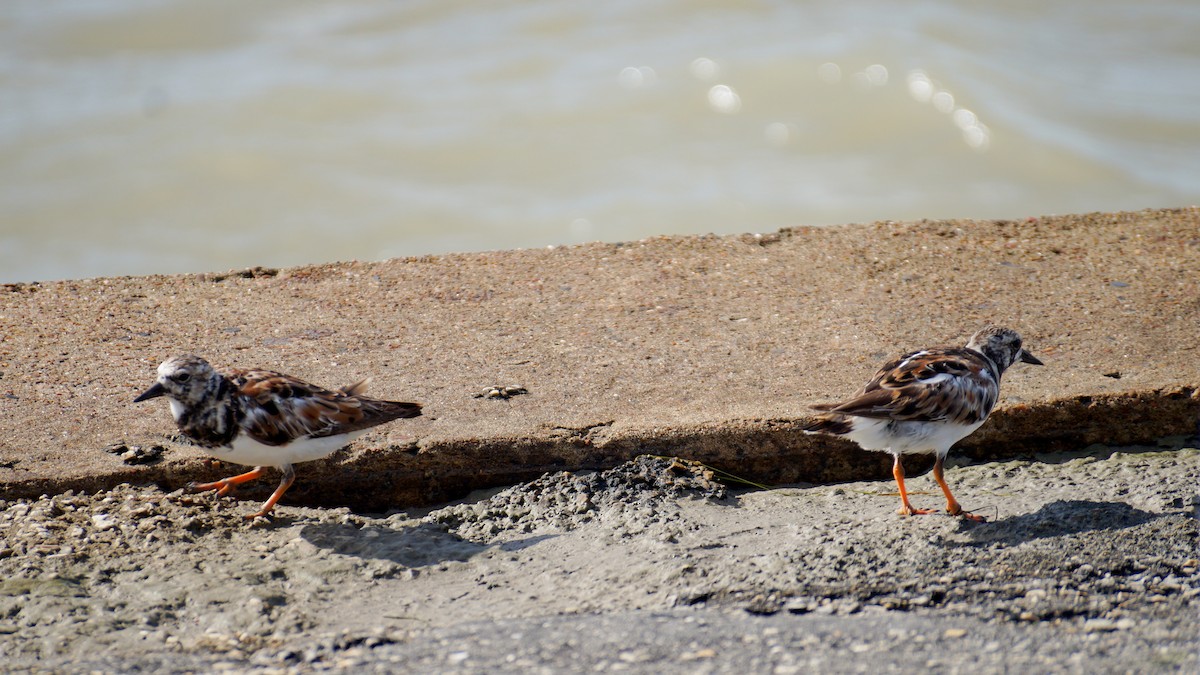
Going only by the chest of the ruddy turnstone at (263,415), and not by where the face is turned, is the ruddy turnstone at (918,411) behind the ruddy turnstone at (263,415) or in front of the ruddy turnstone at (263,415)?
behind

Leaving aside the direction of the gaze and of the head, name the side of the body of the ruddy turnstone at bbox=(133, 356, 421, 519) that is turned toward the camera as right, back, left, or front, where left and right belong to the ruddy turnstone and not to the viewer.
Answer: left
